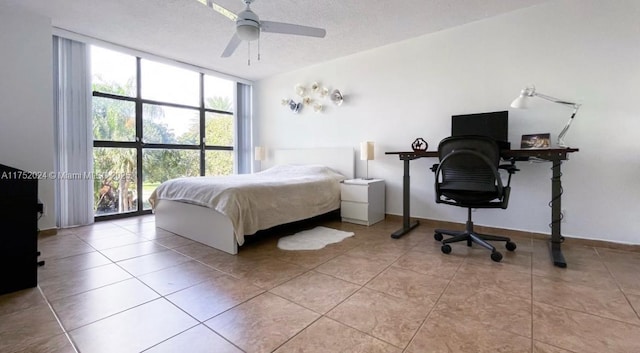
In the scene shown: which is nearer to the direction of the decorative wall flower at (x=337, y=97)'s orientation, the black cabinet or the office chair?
the black cabinet

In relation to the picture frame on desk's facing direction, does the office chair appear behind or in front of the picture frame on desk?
in front

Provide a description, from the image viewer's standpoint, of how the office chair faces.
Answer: facing away from the viewer

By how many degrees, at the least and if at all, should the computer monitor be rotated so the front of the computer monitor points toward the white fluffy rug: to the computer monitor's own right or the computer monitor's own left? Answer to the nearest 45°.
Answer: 0° — it already faces it

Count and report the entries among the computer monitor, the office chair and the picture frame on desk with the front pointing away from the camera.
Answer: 1

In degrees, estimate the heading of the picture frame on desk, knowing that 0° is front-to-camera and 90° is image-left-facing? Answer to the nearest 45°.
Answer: approximately 45°

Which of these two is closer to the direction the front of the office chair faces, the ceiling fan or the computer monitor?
the computer monitor

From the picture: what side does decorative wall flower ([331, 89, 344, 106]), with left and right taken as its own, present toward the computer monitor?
left

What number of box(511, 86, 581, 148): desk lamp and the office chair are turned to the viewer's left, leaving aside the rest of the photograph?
1

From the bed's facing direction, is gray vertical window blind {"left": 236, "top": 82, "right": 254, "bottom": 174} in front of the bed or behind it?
behind

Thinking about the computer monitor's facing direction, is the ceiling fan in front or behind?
in front

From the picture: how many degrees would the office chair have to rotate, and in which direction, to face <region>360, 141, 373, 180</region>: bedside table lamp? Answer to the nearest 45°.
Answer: approximately 45° to its left
